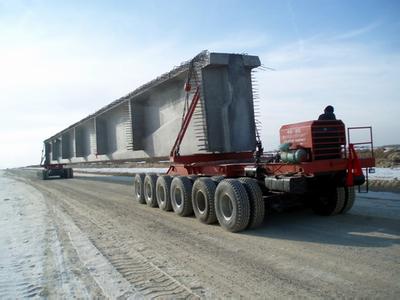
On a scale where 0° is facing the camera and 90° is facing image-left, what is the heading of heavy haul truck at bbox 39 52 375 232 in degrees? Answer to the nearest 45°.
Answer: approximately 315°
